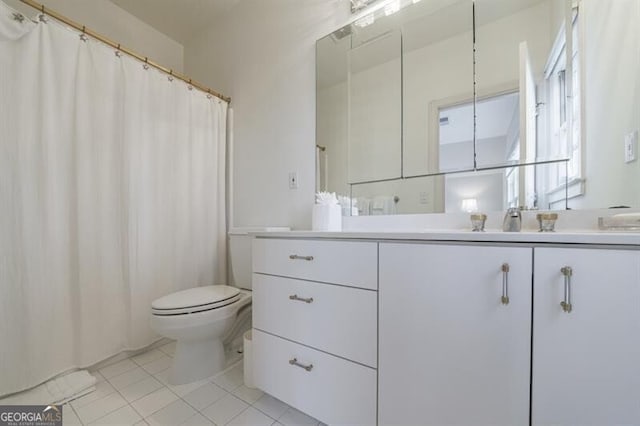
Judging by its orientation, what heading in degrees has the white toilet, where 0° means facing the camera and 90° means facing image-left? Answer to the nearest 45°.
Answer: approximately 45°

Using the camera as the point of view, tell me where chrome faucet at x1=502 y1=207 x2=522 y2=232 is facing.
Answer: facing the viewer and to the left of the viewer

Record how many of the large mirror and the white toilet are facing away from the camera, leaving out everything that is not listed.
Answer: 0

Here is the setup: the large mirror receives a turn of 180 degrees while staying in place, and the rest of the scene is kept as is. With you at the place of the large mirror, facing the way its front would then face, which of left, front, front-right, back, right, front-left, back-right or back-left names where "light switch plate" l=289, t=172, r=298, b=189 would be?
back-left

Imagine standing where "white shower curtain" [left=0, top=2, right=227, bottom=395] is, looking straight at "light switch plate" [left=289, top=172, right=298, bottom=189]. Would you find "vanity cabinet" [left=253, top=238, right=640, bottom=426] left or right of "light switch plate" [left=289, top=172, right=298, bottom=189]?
right

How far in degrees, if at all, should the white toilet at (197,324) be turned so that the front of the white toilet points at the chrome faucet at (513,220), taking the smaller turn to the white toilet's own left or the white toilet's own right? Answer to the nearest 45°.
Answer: approximately 90° to the white toilet's own left

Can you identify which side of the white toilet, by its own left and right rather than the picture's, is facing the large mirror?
left

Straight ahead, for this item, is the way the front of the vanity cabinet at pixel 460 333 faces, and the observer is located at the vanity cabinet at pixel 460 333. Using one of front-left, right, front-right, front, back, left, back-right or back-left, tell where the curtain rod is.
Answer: front-right

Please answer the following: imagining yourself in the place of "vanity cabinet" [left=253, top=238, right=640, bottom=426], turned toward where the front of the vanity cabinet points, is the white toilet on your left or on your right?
on your right

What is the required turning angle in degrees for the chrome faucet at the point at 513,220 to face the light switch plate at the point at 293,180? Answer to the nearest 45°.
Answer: approximately 45° to its right
